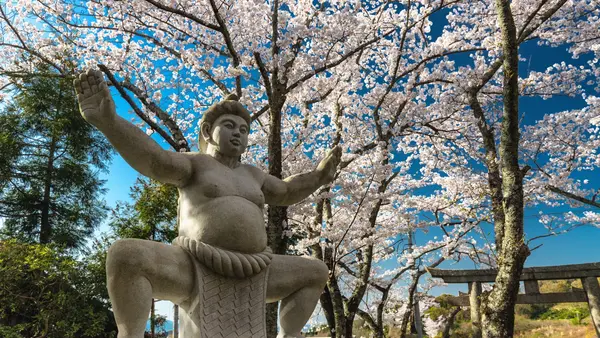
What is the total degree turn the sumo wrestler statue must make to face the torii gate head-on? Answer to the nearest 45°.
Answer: approximately 90° to its left

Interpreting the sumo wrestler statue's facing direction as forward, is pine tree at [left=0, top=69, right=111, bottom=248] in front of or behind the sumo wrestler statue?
behind

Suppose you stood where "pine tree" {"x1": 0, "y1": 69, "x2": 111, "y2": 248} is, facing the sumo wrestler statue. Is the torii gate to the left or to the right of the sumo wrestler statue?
left

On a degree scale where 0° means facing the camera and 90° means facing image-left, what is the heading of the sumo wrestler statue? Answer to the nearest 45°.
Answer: approximately 315°
